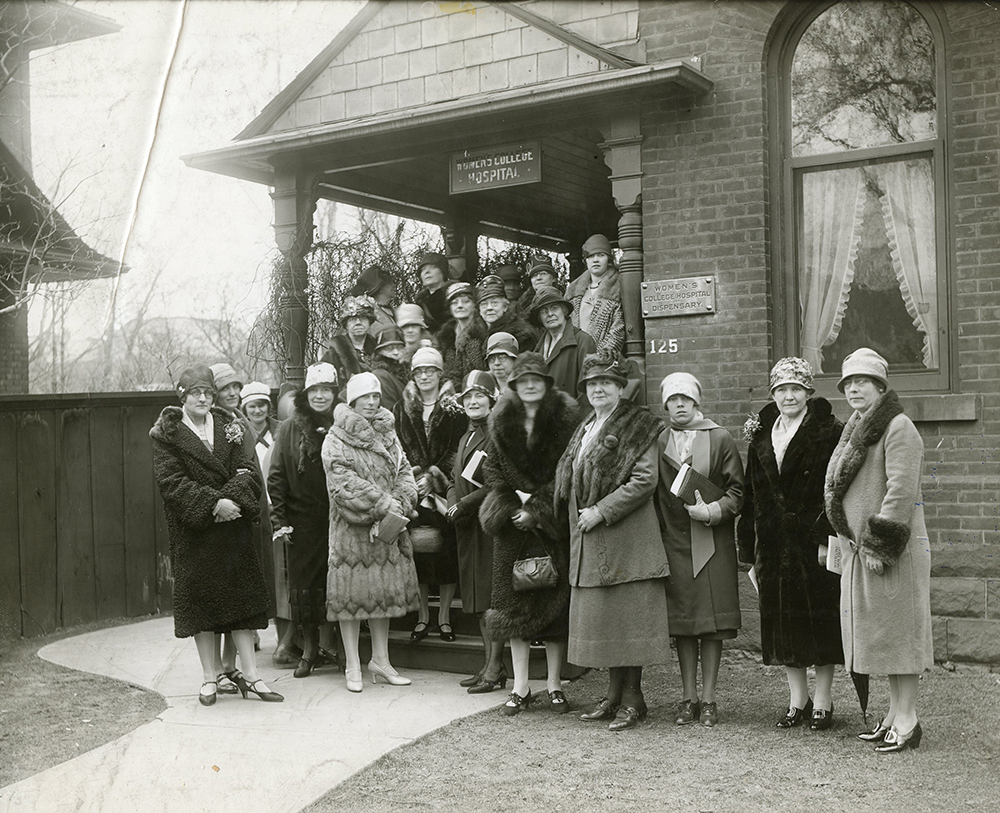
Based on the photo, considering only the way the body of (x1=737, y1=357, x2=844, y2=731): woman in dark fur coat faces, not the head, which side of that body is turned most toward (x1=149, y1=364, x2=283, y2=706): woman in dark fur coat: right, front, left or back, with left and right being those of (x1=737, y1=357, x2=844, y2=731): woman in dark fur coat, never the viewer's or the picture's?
right

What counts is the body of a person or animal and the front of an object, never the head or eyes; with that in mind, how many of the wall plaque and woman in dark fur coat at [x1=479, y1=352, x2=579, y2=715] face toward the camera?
2

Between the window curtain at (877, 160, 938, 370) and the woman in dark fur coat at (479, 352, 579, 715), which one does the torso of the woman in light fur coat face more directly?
the woman in dark fur coat

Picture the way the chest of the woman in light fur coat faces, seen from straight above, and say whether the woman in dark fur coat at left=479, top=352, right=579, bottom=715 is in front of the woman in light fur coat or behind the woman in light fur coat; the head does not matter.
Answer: in front

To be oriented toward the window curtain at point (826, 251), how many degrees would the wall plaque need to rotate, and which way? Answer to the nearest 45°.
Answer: approximately 90° to its left

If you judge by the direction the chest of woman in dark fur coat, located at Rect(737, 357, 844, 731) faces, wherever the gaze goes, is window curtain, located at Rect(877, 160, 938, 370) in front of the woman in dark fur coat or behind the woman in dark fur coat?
behind

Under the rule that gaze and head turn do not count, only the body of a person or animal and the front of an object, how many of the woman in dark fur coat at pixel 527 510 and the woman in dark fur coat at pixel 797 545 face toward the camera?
2

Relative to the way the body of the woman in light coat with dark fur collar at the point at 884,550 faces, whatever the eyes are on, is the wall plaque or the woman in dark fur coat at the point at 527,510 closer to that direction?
the woman in dark fur coat
